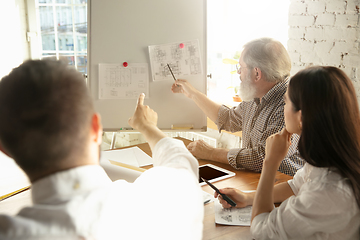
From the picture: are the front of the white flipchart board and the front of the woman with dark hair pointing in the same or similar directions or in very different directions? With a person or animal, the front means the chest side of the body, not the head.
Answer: very different directions

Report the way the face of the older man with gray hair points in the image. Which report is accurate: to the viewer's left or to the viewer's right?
to the viewer's left

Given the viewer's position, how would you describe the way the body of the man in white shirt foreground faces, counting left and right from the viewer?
facing away from the viewer

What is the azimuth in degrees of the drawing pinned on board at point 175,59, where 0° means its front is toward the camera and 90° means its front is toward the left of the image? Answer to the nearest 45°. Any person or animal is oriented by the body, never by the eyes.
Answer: approximately 0°

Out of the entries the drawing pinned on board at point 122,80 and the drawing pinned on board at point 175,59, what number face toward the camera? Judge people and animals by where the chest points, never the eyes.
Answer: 2

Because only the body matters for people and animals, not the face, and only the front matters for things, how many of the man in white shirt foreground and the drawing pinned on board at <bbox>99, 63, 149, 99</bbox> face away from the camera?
1

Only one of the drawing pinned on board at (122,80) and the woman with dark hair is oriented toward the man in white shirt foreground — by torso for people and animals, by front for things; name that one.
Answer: the drawing pinned on board

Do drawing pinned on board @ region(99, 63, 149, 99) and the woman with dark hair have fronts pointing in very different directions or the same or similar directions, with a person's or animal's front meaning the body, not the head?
very different directions

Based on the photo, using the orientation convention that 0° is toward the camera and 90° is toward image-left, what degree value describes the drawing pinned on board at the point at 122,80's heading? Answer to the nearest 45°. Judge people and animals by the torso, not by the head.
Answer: approximately 0°

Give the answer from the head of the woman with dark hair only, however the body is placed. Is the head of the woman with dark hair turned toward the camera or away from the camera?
away from the camera

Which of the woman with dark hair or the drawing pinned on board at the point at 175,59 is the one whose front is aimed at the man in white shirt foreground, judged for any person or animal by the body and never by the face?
the drawing pinned on board
